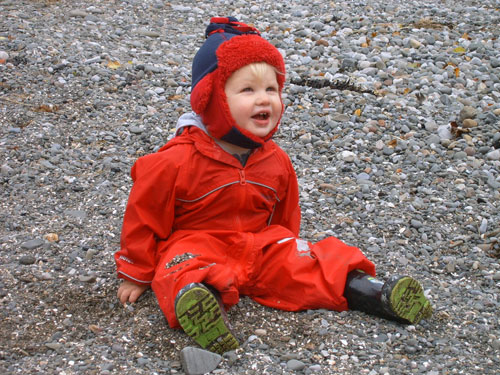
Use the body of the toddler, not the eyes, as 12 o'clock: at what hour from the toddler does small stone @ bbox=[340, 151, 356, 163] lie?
The small stone is roughly at 8 o'clock from the toddler.

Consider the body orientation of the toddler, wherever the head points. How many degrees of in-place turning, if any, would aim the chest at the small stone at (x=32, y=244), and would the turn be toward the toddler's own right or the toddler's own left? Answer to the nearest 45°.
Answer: approximately 135° to the toddler's own right

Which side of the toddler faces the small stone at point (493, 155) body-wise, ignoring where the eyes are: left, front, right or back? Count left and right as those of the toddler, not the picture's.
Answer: left

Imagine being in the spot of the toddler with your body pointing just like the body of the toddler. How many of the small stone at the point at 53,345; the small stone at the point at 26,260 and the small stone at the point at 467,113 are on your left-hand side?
1

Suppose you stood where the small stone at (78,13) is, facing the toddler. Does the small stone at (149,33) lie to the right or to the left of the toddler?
left

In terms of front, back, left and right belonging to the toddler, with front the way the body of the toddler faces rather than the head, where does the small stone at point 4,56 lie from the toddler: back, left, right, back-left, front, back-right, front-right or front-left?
back

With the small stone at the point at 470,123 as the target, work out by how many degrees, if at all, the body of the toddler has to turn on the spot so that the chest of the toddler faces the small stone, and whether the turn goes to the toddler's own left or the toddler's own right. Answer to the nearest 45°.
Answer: approximately 90° to the toddler's own left

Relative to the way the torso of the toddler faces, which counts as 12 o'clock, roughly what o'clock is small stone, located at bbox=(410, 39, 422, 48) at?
The small stone is roughly at 8 o'clock from the toddler.

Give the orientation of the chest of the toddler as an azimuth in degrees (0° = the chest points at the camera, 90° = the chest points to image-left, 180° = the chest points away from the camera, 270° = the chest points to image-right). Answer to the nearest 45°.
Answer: approximately 315°

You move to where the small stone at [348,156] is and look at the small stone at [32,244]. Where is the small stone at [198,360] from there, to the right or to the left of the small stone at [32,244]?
left

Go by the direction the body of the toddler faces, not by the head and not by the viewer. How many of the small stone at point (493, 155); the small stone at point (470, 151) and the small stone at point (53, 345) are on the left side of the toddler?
2

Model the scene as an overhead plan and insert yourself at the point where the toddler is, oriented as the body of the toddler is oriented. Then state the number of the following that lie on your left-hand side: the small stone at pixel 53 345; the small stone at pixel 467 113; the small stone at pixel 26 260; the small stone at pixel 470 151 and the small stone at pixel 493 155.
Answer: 3

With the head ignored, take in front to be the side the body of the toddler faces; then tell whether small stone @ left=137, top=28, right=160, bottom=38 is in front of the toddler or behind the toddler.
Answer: behind
